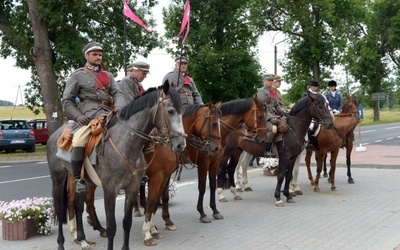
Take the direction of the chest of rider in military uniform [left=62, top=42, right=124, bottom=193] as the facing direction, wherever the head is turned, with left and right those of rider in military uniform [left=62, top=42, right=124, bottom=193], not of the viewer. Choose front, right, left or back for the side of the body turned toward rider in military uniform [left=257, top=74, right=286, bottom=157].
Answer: left

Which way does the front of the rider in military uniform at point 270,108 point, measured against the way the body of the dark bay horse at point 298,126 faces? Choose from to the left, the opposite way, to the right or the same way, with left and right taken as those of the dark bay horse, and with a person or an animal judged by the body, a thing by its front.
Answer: the same way

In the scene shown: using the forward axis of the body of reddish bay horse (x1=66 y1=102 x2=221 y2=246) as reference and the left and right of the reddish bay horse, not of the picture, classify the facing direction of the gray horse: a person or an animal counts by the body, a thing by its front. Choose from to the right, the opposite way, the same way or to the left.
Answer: the same way

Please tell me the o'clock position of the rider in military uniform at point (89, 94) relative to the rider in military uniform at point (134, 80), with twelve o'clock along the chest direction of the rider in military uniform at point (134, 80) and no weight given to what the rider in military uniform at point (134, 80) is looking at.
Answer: the rider in military uniform at point (89, 94) is roughly at 4 o'clock from the rider in military uniform at point (134, 80).

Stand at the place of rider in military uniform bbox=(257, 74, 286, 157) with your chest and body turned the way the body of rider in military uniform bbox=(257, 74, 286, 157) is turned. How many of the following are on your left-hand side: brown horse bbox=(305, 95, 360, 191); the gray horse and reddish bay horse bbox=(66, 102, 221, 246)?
1

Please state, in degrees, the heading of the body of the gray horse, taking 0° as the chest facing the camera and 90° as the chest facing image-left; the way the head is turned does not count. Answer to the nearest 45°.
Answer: approximately 315°

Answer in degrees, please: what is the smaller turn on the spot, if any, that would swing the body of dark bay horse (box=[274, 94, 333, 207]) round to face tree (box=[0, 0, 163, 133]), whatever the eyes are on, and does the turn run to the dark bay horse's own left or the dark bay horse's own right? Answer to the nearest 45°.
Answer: approximately 180°

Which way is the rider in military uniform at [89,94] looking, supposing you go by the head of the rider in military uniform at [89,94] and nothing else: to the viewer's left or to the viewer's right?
to the viewer's right

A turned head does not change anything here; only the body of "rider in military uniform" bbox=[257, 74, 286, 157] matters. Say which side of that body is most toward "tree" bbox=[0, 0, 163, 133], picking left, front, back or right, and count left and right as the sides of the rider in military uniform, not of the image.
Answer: back

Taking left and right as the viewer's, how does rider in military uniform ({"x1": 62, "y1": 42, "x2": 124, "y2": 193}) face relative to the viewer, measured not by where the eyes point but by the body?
facing the viewer and to the right of the viewer

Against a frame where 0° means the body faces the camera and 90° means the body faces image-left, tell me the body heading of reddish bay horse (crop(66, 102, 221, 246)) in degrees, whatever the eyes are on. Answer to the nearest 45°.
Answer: approximately 315°

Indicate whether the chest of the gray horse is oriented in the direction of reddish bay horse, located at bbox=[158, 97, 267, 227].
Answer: no

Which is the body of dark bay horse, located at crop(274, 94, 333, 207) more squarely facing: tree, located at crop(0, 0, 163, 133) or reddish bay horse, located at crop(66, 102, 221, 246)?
the reddish bay horse

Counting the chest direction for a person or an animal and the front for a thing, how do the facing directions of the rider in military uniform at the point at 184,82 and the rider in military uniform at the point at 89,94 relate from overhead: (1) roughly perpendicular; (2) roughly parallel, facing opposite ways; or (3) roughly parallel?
roughly parallel

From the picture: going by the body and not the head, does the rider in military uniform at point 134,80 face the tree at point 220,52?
no
